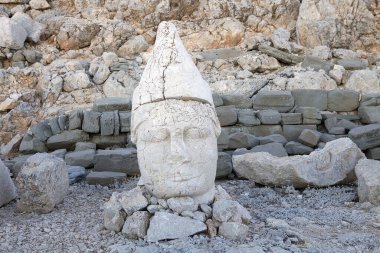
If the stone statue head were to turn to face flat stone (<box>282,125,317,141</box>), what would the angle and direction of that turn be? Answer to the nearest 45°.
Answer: approximately 135° to its left

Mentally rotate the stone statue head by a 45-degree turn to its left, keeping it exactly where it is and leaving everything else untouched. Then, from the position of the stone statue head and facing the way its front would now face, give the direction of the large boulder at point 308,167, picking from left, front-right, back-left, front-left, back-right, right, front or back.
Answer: left

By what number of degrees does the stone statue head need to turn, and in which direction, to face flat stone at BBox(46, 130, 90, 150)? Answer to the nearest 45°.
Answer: approximately 135° to its right

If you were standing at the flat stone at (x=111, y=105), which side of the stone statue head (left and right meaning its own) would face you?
back

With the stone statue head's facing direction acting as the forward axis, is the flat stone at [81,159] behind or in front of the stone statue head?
behind

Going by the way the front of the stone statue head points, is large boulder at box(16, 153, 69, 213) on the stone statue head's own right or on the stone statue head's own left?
on the stone statue head's own right

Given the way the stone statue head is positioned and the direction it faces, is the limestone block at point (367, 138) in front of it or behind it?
behind

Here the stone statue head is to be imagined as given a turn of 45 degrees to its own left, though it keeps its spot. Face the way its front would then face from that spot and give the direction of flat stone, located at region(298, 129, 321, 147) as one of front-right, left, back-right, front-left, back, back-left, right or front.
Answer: left

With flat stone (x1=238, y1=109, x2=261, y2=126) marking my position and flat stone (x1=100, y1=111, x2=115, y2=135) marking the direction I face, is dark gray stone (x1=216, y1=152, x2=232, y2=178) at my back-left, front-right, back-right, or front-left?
front-left

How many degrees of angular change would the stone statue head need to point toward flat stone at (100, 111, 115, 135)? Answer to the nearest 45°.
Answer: approximately 180°

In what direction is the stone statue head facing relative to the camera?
toward the camera

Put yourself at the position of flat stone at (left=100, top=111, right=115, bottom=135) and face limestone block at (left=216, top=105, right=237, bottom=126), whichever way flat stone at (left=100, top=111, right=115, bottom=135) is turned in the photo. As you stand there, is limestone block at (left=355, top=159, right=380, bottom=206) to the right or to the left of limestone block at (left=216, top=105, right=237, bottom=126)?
right
